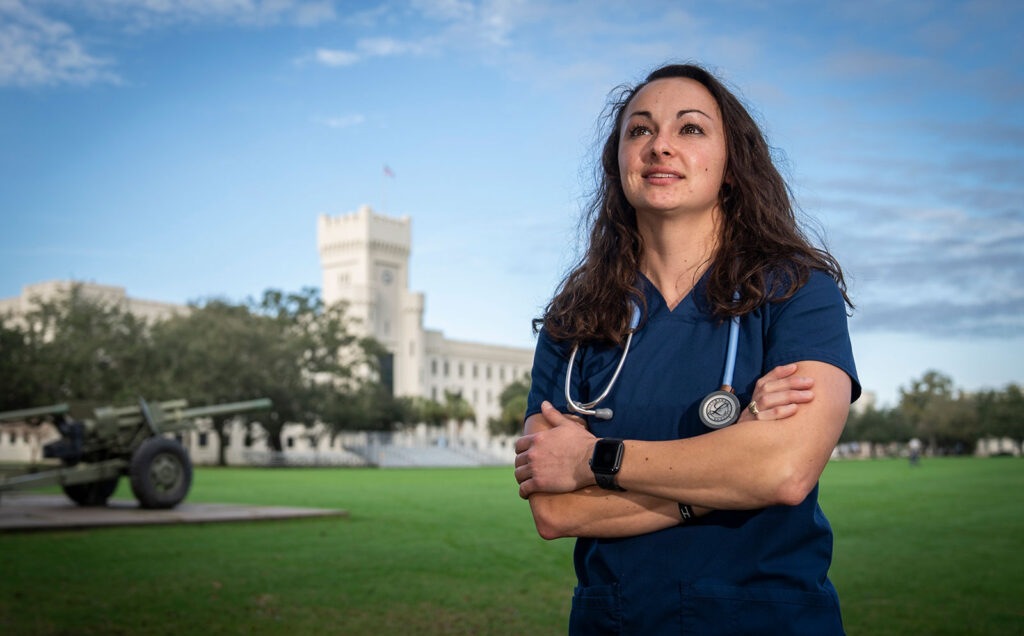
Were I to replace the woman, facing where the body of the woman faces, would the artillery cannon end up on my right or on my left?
on my right

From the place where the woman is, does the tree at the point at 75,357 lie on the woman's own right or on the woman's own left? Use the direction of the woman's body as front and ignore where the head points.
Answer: on the woman's own right

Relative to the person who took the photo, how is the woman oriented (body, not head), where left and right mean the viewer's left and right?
facing the viewer and to the left of the viewer
